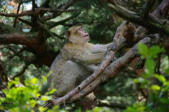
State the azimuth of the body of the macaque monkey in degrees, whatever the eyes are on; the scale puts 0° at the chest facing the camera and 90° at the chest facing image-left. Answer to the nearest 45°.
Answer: approximately 270°
